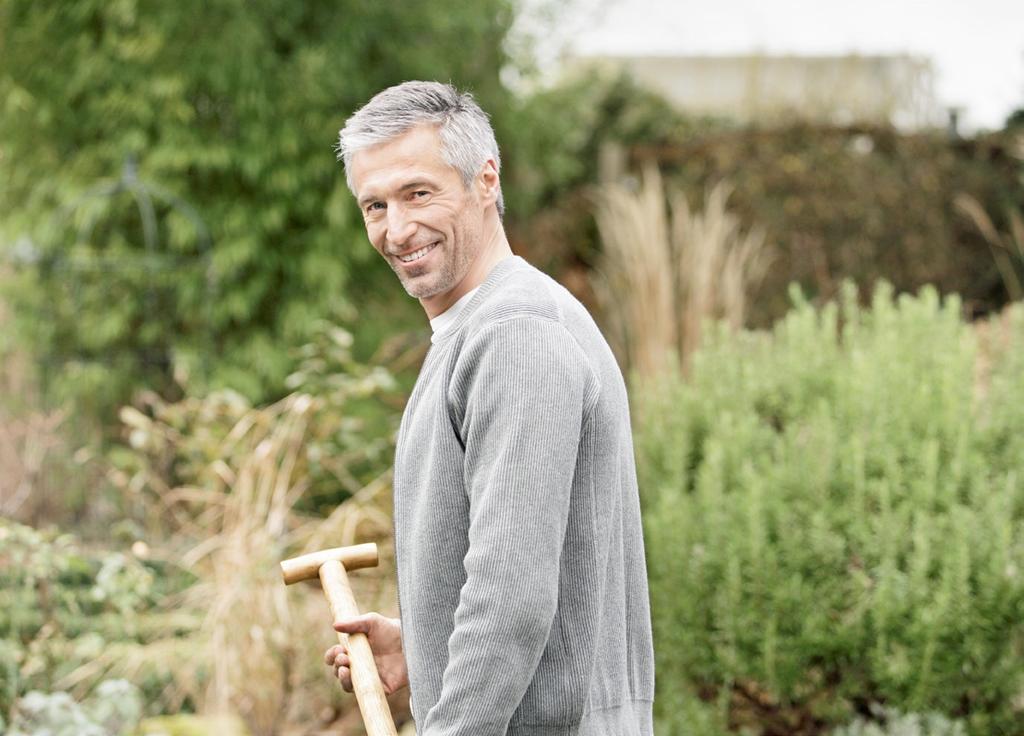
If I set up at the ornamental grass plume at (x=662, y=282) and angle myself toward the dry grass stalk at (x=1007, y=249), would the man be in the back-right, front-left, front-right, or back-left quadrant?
back-right

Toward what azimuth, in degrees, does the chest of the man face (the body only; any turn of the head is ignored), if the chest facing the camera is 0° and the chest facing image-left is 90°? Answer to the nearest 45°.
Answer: approximately 90°

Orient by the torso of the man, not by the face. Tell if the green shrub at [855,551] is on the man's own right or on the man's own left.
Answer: on the man's own right

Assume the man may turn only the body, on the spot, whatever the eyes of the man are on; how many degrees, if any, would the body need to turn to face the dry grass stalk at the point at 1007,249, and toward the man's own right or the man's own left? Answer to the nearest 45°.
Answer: approximately 135° to the man's own right
